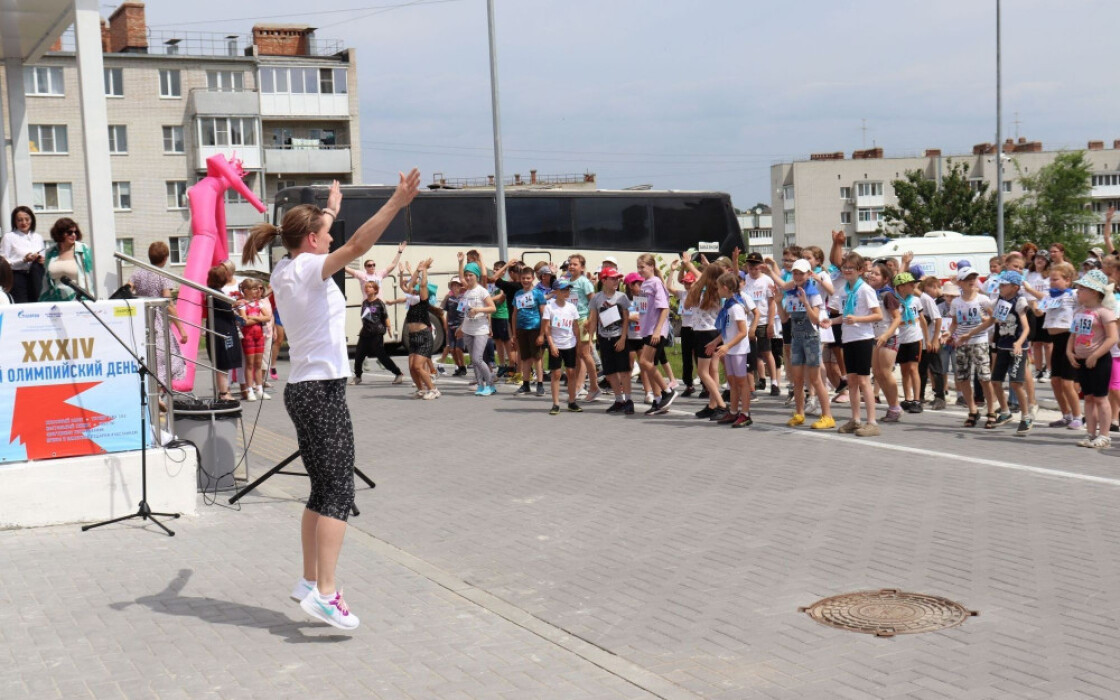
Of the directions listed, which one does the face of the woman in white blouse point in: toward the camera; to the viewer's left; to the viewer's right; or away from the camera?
toward the camera

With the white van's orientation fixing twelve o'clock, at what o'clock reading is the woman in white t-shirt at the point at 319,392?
The woman in white t-shirt is roughly at 9 o'clock from the white van.

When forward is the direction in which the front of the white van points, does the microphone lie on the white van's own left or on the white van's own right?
on the white van's own left

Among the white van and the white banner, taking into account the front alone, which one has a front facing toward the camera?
the white banner

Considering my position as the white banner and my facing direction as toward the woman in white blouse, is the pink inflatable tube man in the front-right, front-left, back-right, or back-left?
front-right

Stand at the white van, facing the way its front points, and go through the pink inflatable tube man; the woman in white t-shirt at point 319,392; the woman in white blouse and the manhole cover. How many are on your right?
0

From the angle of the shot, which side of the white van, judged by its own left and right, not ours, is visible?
left

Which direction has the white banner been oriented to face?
toward the camera

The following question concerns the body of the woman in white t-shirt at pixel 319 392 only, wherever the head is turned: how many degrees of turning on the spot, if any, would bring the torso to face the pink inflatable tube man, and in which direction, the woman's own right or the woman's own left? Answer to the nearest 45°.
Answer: approximately 90° to the woman's own left

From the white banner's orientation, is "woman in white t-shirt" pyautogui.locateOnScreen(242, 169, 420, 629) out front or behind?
out front

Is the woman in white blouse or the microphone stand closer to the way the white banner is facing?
the microphone stand

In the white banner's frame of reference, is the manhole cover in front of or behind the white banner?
in front

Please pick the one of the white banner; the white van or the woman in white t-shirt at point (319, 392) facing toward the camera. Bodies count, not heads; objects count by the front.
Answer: the white banner

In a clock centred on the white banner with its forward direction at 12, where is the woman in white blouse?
The woman in white blouse is roughly at 6 o'clock from the white banner.

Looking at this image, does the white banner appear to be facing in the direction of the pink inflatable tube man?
no
